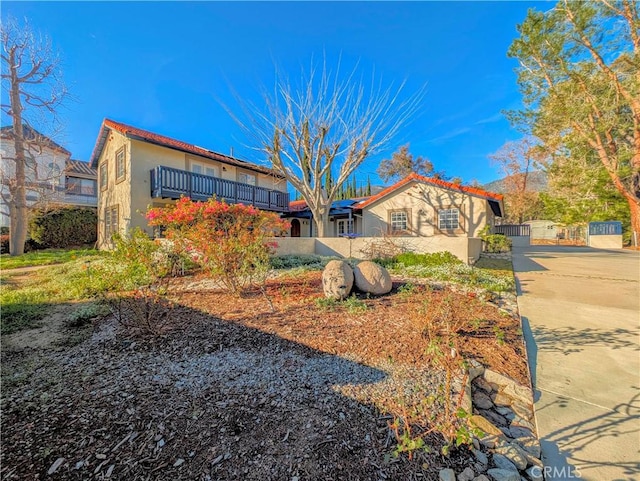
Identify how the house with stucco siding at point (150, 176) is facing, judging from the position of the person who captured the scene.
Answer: facing the viewer and to the right of the viewer

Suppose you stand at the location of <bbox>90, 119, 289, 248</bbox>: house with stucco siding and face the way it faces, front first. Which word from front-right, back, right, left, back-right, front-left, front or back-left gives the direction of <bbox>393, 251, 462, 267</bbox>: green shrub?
front

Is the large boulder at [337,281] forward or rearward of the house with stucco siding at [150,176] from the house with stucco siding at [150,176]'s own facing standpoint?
forward

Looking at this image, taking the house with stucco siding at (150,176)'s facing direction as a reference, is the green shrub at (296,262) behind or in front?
in front

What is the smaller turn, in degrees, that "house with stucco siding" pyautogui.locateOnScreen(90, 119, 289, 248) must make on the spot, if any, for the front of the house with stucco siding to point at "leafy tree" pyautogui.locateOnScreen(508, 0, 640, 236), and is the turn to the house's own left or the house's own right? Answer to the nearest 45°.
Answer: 0° — it already faces it

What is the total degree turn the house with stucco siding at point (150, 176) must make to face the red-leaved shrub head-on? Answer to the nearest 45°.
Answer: approximately 45° to its right

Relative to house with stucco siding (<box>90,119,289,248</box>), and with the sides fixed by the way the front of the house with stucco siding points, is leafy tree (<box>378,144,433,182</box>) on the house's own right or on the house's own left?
on the house's own left

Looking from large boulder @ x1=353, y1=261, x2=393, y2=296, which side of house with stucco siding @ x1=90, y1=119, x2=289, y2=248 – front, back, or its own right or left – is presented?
front

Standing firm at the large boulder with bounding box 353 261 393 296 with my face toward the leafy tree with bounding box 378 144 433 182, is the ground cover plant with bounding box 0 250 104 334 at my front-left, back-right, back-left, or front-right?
back-left
